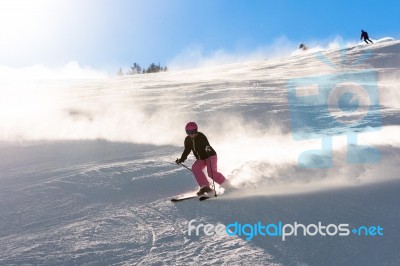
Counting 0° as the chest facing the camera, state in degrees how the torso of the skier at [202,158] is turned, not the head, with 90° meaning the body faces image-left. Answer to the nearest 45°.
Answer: approximately 45°
